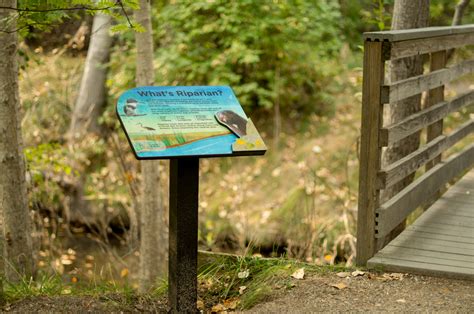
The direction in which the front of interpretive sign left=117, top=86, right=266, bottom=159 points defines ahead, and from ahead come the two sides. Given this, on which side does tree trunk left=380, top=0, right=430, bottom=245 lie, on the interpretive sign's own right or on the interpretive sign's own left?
on the interpretive sign's own left

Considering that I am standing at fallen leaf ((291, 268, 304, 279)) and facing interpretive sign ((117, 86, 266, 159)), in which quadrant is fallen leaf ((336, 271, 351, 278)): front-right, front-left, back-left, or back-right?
back-left

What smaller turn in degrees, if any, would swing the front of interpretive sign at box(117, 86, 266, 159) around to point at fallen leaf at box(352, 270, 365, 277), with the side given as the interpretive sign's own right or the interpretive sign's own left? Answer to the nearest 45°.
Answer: approximately 90° to the interpretive sign's own left

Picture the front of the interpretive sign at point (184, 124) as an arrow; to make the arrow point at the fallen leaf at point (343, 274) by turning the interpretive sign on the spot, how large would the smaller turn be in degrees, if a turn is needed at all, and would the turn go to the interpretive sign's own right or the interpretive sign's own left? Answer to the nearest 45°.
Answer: approximately 90° to the interpretive sign's own left

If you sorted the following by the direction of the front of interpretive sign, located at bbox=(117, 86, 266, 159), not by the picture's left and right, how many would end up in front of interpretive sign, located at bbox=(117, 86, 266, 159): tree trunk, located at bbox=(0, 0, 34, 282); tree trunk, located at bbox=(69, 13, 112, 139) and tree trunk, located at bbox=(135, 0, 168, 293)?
0

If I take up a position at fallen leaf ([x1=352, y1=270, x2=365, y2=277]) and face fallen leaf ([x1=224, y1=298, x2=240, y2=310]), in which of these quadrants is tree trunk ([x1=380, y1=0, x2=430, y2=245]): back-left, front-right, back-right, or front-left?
back-right
